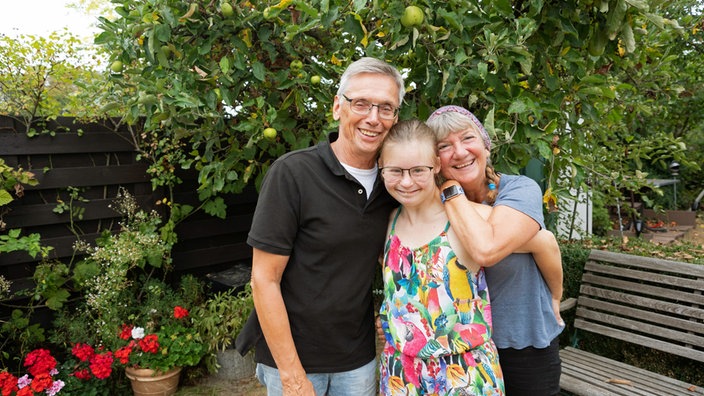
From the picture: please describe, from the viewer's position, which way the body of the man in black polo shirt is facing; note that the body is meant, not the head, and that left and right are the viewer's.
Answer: facing the viewer and to the right of the viewer

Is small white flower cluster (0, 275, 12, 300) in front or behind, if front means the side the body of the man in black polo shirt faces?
behind

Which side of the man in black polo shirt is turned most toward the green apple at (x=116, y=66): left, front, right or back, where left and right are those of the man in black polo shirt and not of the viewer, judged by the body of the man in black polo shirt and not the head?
back

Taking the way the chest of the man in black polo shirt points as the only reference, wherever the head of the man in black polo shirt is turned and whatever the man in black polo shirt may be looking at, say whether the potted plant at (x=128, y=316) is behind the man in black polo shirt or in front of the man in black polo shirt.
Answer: behind
